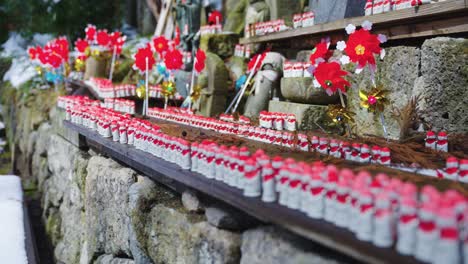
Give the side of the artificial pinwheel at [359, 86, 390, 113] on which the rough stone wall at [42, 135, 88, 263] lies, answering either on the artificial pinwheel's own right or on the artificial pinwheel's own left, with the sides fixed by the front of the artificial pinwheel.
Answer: on the artificial pinwheel's own right

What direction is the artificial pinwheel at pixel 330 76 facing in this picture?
toward the camera

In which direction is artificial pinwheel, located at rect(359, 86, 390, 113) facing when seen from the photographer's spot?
facing the viewer

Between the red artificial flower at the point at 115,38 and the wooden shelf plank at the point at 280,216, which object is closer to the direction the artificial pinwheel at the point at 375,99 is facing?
the wooden shelf plank

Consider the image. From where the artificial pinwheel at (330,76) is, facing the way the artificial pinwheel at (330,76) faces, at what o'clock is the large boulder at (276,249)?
The large boulder is roughly at 12 o'clock from the artificial pinwheel.

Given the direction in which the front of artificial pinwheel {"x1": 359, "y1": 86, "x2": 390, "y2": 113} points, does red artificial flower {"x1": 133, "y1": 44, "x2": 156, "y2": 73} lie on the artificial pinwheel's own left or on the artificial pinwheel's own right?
on the artificial pinwheel's own right

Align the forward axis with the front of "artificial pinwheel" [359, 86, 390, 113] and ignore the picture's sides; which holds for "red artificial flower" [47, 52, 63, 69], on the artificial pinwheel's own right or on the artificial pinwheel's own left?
on the artificial pinwheel's own right

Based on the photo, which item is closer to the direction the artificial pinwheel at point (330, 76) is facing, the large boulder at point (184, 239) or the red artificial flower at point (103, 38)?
the large boulder

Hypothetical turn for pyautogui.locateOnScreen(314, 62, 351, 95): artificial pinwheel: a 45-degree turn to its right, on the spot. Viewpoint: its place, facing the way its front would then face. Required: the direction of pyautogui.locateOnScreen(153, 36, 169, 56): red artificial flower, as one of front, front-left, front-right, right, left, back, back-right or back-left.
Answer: right

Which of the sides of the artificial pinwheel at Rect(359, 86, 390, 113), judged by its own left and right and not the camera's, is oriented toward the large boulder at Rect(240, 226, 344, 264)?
front

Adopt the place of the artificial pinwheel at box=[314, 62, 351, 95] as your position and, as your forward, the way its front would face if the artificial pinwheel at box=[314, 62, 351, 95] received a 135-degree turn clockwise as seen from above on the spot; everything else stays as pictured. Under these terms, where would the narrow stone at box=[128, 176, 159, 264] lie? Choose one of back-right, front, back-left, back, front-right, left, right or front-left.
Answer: left

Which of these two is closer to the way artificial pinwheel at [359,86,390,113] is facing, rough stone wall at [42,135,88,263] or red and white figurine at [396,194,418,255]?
the red and white figurine

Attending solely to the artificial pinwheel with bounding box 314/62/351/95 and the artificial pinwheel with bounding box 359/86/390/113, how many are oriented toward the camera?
2

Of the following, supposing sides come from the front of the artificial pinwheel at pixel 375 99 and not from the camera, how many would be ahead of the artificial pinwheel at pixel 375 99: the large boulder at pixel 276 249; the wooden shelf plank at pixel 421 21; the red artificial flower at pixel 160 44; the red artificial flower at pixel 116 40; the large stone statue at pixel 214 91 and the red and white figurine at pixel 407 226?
2

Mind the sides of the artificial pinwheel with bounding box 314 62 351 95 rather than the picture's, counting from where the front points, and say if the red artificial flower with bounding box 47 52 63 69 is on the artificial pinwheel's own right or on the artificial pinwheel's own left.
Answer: on the artificial pinwheel's own right
